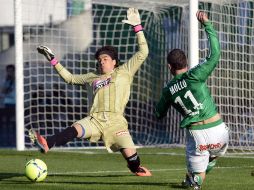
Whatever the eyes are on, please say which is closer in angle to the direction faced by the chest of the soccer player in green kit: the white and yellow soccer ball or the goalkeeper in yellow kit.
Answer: the goalkeeper in yellow kit

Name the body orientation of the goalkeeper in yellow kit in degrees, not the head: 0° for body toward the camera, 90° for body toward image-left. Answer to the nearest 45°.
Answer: approximately 45°

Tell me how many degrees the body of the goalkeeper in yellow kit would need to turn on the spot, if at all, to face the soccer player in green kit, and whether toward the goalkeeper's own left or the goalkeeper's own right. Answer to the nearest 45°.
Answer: approximately 90° to the goalkeeper's own left

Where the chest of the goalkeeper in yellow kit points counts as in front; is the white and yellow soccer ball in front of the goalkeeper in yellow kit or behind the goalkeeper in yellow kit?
in front

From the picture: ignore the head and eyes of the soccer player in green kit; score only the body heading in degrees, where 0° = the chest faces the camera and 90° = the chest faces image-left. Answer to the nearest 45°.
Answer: approximately 180°

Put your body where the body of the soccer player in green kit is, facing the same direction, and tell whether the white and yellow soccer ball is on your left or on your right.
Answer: on your left

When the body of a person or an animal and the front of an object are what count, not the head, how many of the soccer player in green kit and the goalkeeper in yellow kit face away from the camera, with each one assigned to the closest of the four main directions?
1

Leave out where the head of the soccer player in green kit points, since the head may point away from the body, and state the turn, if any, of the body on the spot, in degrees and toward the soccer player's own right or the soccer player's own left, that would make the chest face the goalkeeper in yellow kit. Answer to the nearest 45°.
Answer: approximately 45° to the soccer player's own left

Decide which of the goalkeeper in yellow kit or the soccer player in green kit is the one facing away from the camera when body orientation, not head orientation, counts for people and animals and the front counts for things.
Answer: the soccer player in green kit
